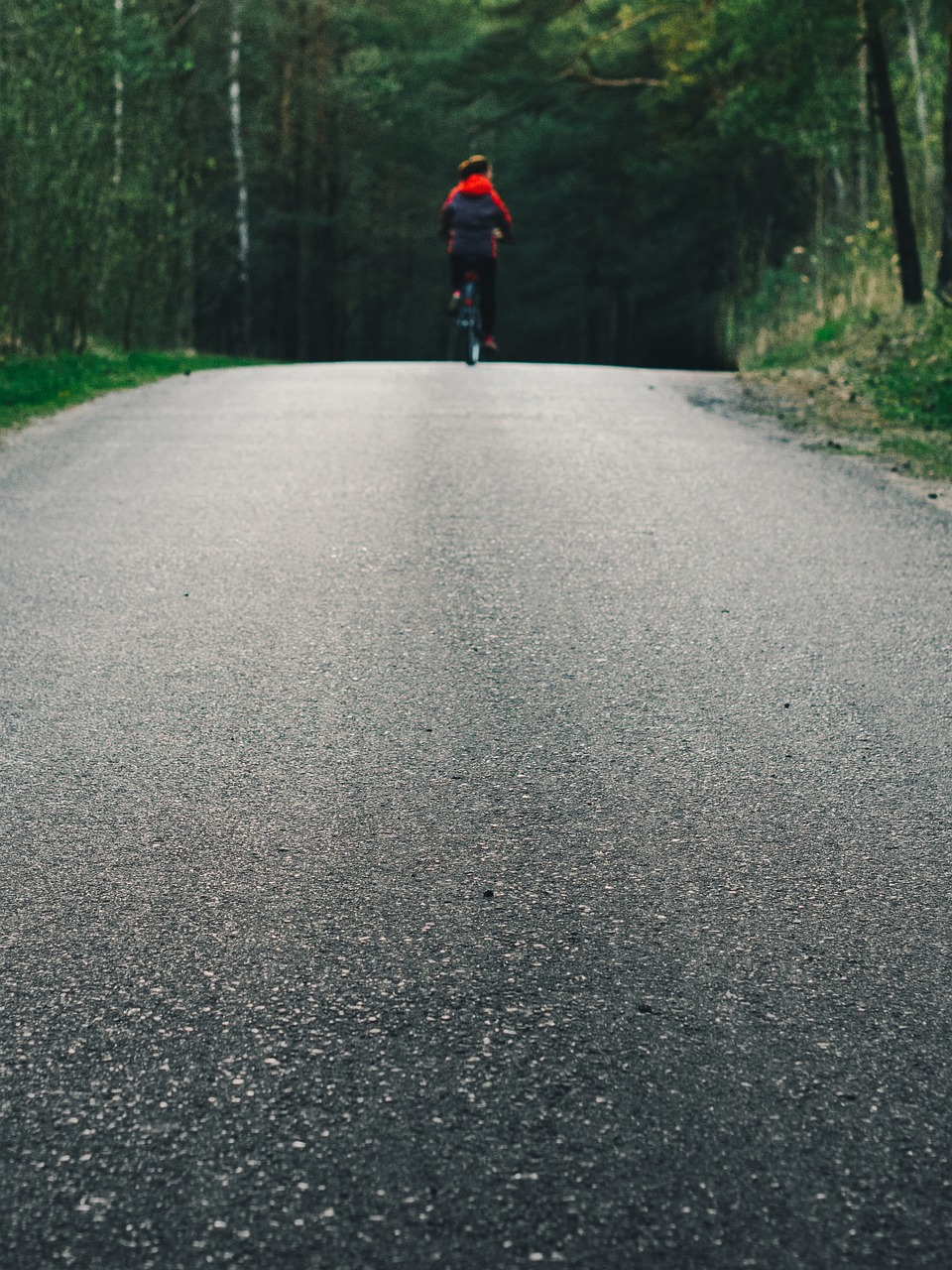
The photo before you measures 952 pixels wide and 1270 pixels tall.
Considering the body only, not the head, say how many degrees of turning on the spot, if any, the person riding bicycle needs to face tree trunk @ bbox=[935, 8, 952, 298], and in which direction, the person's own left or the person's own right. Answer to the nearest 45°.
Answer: approximately 90° to the person's own right

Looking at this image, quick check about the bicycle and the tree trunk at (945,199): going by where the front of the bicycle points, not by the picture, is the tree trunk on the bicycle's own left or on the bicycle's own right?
on the bicycle's own right

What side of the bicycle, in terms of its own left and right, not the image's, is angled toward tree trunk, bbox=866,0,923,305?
right

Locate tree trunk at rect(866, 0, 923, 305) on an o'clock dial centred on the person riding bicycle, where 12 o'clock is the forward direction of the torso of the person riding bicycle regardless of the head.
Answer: The tree trunk is roughly at 2 o'clock from the person riding bicycle.

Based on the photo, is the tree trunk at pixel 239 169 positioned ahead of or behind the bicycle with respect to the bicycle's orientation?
ahead

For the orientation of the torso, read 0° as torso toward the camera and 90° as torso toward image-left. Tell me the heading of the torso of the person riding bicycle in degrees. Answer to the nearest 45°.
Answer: approximately 180°

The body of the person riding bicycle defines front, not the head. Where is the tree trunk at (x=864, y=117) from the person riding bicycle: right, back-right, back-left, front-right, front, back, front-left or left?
front-right

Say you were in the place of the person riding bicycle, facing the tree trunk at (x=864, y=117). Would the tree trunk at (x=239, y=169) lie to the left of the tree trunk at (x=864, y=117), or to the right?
left

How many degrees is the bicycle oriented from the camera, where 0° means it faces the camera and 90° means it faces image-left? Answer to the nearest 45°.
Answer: approximately 180°
